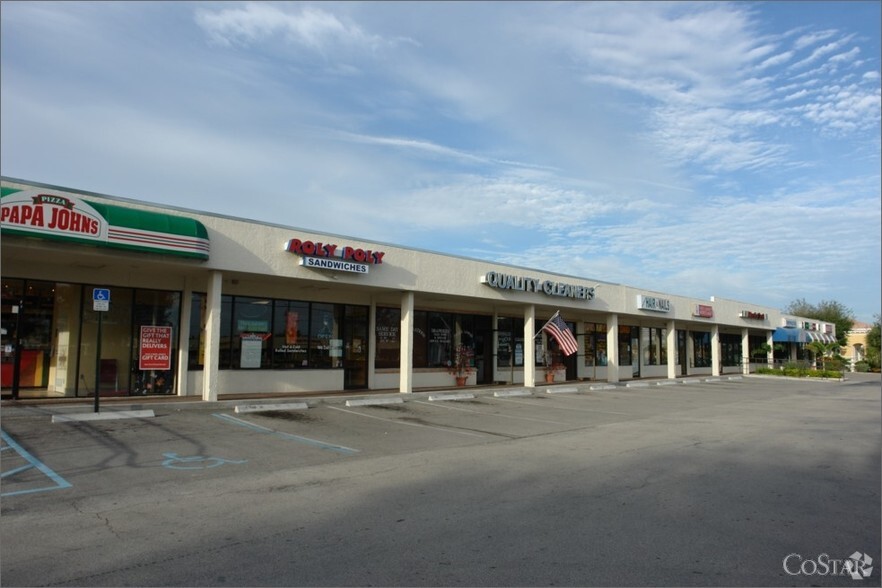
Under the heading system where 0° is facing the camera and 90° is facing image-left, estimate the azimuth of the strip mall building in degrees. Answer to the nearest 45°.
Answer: approximately 315°
